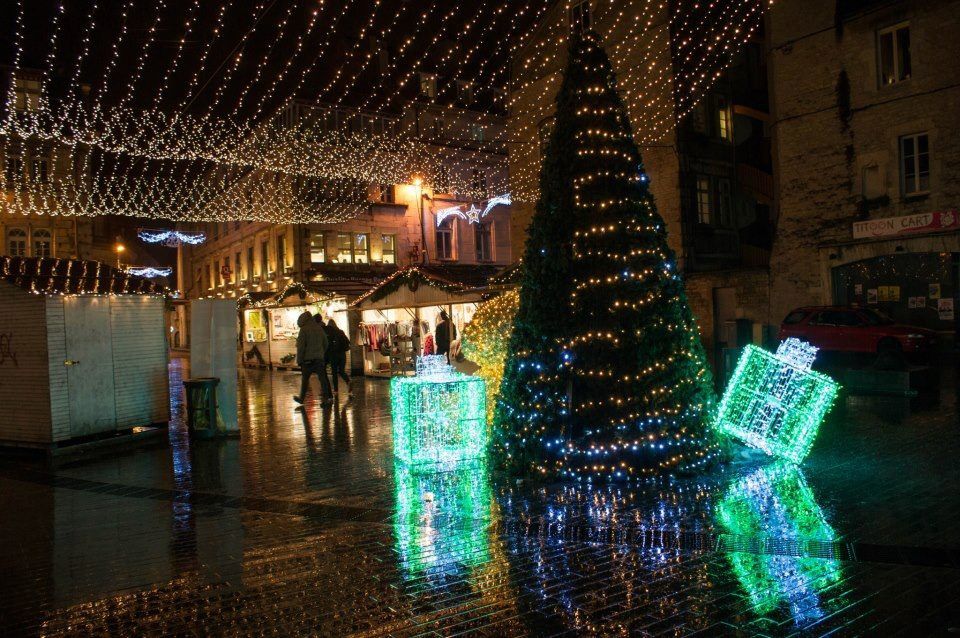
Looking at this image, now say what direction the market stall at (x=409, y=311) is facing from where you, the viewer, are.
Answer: facing the viewer

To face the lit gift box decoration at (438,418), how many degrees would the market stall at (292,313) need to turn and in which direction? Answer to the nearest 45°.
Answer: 0° — it already faces it

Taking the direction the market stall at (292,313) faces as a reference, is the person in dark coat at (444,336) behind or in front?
in front

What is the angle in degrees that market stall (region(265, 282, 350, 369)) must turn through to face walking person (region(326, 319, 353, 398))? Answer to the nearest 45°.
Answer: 0° — it already faces them

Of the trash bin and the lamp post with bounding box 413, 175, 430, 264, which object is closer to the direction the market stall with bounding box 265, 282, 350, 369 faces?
the trash bin

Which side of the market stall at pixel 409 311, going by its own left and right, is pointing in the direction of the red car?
left

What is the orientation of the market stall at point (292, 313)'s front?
toward the camera

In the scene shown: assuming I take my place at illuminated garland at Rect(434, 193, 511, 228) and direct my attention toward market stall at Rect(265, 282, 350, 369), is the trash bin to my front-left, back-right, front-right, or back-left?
front-left

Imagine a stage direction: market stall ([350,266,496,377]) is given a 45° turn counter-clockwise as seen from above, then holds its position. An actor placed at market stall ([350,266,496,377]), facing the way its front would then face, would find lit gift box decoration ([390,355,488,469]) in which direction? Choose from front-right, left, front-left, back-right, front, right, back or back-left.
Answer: front-right

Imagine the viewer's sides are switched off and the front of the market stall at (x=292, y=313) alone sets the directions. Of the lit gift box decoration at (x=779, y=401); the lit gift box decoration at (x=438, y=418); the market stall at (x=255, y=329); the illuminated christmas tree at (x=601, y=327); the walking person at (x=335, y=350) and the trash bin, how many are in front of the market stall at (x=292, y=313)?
5

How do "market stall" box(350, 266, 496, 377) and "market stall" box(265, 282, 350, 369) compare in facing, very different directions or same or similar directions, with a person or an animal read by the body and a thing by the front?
same or similar directions

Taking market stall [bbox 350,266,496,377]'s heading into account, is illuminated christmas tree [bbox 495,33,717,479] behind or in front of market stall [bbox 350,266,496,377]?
in front

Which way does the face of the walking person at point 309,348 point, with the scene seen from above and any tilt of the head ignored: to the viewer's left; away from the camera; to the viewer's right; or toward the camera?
away from the camera

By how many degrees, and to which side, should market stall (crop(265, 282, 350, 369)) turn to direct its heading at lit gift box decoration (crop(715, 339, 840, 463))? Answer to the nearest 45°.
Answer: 0° — it already faces it

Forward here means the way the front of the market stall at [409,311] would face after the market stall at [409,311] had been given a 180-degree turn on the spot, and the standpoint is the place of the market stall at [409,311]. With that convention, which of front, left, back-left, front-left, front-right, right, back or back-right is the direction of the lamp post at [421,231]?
front

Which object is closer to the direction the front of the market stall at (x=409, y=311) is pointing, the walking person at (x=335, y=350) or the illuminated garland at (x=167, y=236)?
the walking person
